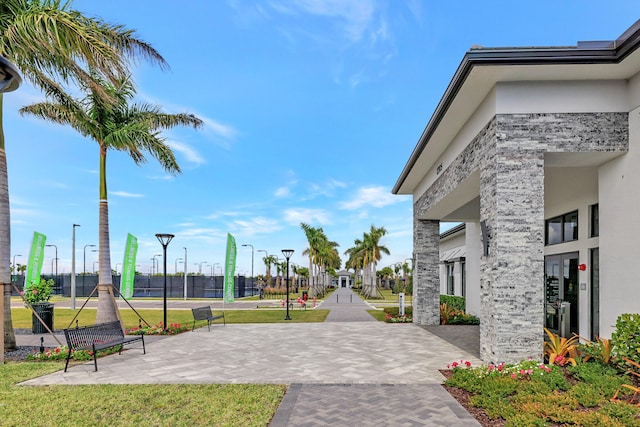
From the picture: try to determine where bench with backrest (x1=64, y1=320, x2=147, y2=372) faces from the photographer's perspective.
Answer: facing the viewer and to the right of the viewer

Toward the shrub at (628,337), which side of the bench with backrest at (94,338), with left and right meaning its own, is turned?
front

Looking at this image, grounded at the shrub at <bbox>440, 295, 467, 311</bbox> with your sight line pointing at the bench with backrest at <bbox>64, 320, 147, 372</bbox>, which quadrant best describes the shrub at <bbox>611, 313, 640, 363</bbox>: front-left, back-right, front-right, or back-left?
front-left

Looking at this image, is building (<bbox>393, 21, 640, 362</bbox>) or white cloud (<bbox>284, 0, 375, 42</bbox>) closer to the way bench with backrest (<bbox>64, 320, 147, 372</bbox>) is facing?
the building

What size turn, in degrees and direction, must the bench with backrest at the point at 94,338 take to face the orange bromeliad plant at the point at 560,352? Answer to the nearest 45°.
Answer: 0° — it already faces it

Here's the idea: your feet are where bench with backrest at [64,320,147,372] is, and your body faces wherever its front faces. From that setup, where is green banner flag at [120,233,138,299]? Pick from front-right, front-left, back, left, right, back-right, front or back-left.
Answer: back-left

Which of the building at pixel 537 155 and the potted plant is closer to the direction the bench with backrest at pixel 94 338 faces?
the building

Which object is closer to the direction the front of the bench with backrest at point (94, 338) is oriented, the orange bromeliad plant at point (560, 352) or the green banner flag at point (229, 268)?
the orange bromeliad plant

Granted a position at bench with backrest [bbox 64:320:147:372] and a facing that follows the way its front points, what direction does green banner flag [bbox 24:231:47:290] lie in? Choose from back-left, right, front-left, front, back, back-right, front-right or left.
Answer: back-left
